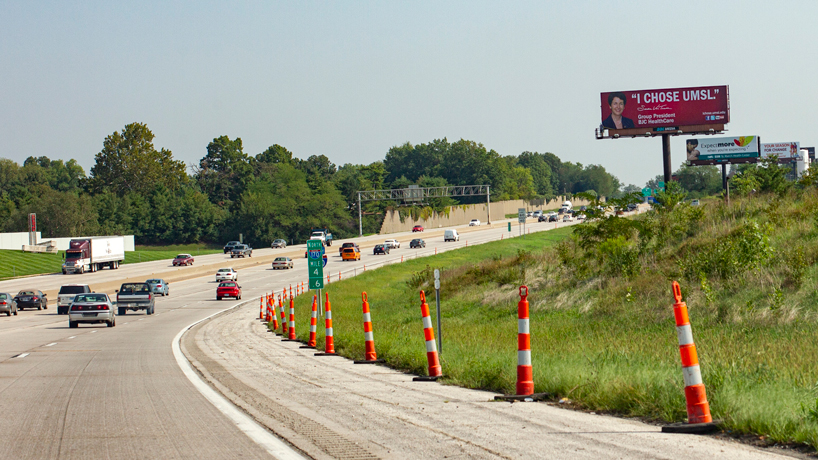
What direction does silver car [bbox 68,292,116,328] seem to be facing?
away from the camera

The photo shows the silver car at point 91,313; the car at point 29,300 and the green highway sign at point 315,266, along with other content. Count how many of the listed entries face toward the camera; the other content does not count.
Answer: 1

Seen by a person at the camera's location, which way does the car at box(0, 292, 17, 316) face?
facing away from the viewer and to the right of the viewer

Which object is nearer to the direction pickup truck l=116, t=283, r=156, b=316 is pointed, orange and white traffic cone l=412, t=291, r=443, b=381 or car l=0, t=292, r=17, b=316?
the car

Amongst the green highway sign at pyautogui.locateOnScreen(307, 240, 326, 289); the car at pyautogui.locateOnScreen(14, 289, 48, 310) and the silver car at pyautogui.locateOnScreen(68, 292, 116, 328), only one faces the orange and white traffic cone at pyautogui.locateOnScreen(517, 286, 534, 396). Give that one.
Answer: the green highway sign

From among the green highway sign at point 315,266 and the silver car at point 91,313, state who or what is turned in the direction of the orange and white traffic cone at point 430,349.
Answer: the green highway sign

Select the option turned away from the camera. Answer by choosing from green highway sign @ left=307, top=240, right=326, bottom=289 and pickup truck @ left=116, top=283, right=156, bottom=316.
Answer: the pickup truck

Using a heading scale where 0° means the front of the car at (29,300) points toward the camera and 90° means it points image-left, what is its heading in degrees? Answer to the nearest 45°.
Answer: approximately 225°

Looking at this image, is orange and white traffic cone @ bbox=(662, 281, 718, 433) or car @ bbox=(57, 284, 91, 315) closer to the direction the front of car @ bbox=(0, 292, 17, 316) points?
the car

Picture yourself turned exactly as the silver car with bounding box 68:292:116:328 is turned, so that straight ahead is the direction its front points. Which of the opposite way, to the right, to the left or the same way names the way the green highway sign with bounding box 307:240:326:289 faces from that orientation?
the opposite way

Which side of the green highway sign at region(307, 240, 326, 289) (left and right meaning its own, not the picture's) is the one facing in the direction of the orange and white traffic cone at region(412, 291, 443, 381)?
front

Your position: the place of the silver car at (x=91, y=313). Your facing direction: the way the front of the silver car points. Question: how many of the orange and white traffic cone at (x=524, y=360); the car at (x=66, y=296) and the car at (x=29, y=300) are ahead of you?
2

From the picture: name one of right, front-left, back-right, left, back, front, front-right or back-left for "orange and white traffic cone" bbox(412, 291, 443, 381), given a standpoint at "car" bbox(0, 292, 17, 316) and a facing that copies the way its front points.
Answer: back-right

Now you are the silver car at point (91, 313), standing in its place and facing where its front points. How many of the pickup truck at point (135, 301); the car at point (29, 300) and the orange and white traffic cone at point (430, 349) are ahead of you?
2

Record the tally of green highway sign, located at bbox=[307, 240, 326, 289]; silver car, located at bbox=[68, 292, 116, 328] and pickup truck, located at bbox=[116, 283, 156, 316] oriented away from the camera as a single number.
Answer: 2

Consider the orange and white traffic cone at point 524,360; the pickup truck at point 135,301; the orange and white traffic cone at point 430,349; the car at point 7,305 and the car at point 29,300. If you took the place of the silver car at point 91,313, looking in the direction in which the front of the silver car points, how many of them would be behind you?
2

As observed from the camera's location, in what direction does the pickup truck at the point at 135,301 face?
facing away from the viewer

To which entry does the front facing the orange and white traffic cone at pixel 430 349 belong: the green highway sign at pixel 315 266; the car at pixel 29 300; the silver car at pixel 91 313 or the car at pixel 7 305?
the green highway sign
